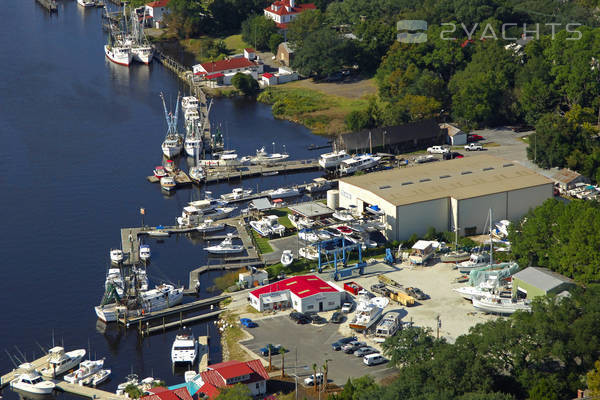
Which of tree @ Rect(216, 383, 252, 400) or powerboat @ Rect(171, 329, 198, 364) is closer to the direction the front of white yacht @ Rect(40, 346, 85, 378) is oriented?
the powerboat

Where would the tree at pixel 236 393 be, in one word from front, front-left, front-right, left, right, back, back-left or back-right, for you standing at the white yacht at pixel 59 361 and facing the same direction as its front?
right
